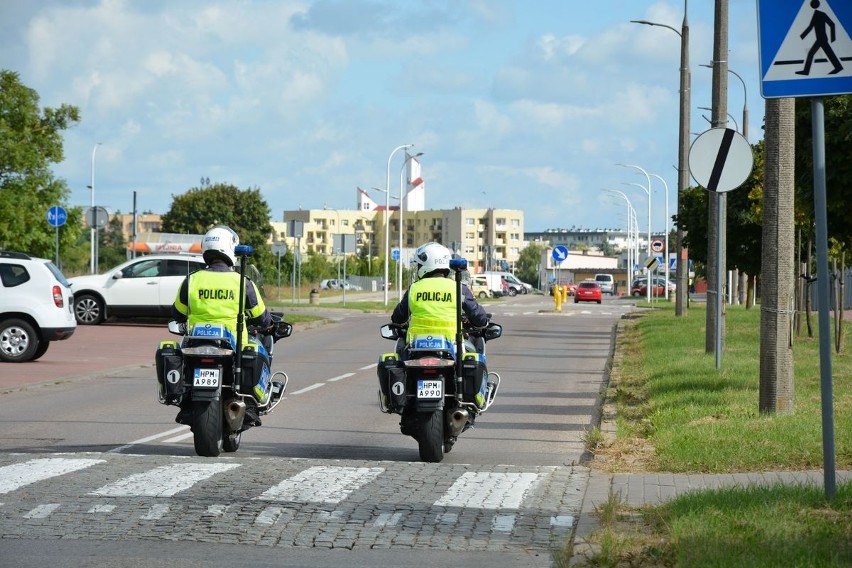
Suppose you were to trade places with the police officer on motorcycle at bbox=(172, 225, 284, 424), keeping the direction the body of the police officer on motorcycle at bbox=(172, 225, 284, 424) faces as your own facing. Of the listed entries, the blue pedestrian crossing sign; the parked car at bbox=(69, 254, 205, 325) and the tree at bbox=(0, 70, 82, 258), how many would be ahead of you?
2

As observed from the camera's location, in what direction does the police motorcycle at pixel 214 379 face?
facing away from the viewer

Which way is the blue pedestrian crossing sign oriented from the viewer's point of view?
toward the camera

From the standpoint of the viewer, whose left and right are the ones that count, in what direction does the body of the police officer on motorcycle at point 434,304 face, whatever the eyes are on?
facing away from the viewer

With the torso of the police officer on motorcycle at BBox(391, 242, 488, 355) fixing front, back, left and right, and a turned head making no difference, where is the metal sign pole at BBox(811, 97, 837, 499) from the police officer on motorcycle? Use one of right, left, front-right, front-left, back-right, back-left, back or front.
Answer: back-right

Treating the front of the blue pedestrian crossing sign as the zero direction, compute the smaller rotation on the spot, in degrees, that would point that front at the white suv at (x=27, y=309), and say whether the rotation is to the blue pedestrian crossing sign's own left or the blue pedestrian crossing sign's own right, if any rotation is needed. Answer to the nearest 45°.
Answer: approximately 135° to the blue pedestrian crossing sign's own right

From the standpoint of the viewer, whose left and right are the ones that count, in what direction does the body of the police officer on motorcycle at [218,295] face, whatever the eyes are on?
facing away from the viewer

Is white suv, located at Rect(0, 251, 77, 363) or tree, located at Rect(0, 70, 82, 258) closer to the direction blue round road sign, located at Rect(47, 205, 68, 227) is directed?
the white suv

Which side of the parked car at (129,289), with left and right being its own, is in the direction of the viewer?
left

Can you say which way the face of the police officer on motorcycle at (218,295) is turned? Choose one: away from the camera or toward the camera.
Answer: away from the camera

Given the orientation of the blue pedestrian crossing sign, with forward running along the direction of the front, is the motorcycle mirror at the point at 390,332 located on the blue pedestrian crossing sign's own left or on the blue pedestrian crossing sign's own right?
on the blue pedestrian crossing sign's own right

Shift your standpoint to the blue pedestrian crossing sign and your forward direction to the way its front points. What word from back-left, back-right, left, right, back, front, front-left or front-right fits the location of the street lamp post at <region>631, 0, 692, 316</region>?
back

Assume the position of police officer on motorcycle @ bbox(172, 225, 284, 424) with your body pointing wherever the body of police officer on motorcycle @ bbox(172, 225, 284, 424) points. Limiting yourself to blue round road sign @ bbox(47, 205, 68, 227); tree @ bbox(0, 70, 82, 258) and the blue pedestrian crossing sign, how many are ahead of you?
2

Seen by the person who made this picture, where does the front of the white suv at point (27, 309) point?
facing to the left of the viewer
